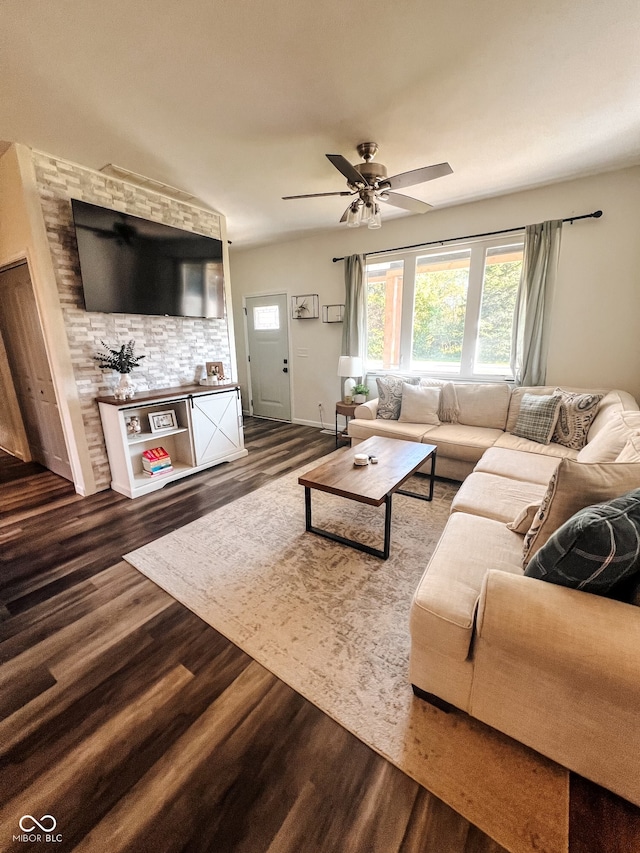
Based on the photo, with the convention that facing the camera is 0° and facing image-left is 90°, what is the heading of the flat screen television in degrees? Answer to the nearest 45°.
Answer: approximately 315°

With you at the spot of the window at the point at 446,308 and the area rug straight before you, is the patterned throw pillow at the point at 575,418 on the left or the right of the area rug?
left

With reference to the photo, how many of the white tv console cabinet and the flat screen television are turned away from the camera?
0

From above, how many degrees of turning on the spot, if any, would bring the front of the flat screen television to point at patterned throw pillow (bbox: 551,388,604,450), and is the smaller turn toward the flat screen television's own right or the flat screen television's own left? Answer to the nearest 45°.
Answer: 0° — it already faces it

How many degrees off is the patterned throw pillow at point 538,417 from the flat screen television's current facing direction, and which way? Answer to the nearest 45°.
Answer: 0° — it already faces it

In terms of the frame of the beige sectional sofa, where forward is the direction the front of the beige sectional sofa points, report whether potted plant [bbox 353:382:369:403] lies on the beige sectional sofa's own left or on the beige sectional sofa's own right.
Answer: on the beige sectional sofa's own right

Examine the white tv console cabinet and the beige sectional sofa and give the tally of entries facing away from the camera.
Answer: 0

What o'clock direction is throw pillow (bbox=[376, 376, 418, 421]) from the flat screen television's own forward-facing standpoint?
The throw pillow is roughly at 11 o'clock from the flat screen television.

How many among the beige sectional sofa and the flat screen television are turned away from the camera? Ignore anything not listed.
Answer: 0

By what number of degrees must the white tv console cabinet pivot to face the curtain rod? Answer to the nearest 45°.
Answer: approximately 45° to its left

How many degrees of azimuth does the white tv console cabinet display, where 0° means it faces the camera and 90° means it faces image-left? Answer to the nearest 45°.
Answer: approximately 315°

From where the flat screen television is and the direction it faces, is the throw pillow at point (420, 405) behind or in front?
in front

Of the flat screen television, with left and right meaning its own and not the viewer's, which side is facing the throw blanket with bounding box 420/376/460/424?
front
